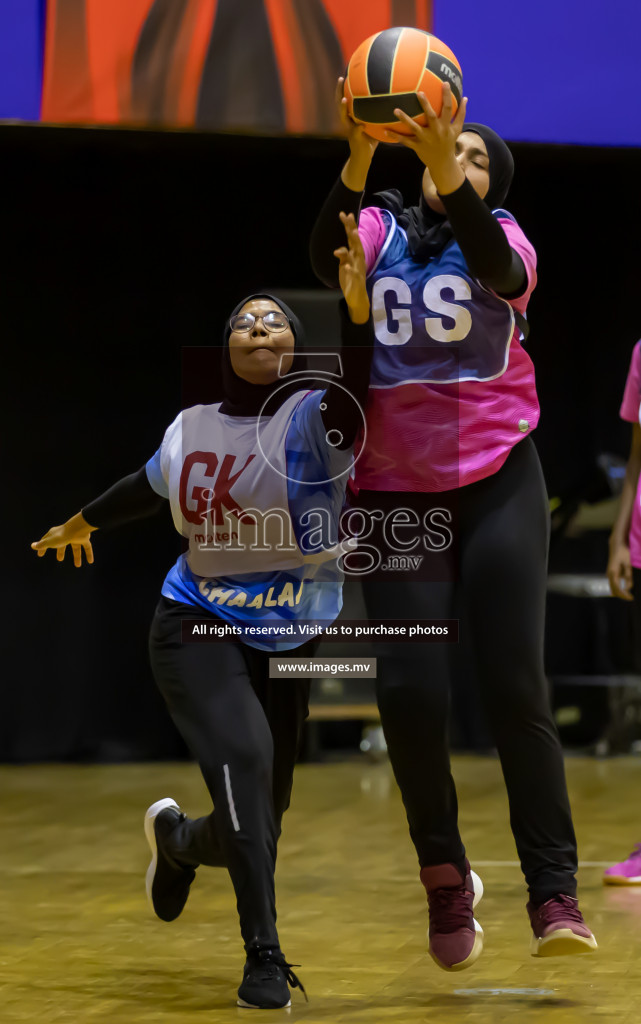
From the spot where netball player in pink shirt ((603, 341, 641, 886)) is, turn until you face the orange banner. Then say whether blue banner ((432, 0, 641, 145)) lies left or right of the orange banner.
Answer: right

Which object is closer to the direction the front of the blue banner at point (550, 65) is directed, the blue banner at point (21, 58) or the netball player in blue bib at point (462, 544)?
the netball player in blue bib

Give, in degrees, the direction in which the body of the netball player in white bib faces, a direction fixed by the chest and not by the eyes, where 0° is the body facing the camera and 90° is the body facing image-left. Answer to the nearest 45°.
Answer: approximately 0°

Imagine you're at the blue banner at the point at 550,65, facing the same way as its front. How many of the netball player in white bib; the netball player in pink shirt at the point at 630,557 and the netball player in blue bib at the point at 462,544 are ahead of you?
3

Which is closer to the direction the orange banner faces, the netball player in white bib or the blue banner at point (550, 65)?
the netball player in white bib

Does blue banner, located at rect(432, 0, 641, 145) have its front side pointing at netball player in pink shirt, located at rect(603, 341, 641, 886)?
yes

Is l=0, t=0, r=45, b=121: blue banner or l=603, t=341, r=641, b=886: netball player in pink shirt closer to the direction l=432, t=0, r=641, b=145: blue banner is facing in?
the netball player in pink shirt

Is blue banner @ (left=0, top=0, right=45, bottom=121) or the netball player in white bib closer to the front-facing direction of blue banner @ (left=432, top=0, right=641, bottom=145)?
the netball player in white bib

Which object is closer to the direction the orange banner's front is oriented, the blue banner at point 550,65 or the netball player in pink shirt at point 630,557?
the netball player in pink shirt

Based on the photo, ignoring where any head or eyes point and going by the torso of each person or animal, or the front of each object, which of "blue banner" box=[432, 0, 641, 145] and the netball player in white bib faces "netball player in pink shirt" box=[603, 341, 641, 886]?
the blue banner

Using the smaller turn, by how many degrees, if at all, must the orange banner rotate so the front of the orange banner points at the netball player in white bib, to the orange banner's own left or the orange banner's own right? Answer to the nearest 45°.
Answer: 0° — it already faces them
